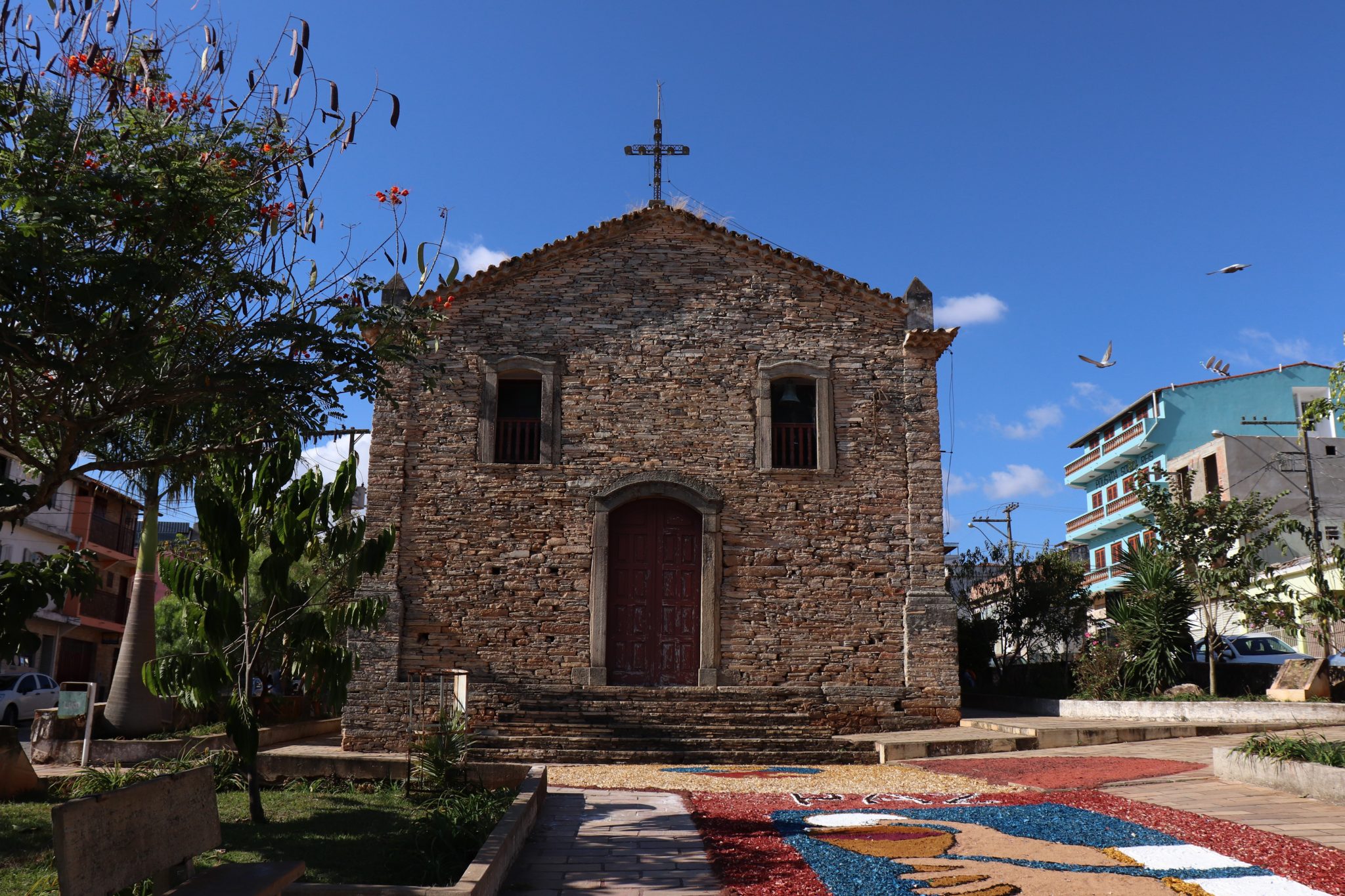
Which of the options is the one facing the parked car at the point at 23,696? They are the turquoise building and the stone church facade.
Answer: the turquoise building

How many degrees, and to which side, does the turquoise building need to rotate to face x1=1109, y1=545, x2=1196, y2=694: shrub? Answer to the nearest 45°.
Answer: approximately 45° to its left

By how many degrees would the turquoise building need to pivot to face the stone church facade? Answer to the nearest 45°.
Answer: approximately 45° to its left

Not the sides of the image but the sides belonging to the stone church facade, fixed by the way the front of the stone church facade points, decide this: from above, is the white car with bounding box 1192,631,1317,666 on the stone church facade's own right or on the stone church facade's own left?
on the stone church facade's own left

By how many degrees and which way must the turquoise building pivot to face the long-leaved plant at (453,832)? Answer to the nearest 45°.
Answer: approximately 45° to its left

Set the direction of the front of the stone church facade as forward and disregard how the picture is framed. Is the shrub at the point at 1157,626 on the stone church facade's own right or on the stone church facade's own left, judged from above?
on the stone church facade's own left

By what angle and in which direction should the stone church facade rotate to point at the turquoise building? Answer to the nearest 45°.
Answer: approximately 135° to its left

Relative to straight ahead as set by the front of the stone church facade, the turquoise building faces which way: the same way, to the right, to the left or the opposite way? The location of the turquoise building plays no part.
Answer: to the right

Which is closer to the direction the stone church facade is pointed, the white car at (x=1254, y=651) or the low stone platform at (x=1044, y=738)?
the low stone platform

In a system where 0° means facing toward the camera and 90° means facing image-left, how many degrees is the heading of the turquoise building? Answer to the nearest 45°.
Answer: approximately 45°

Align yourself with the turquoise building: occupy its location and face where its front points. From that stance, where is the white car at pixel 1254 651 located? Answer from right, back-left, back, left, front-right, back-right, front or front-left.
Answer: front-left

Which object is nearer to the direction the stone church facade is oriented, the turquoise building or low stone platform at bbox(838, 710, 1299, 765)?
the low stone platform

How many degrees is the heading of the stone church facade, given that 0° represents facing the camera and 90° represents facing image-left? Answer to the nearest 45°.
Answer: approximately 0°
